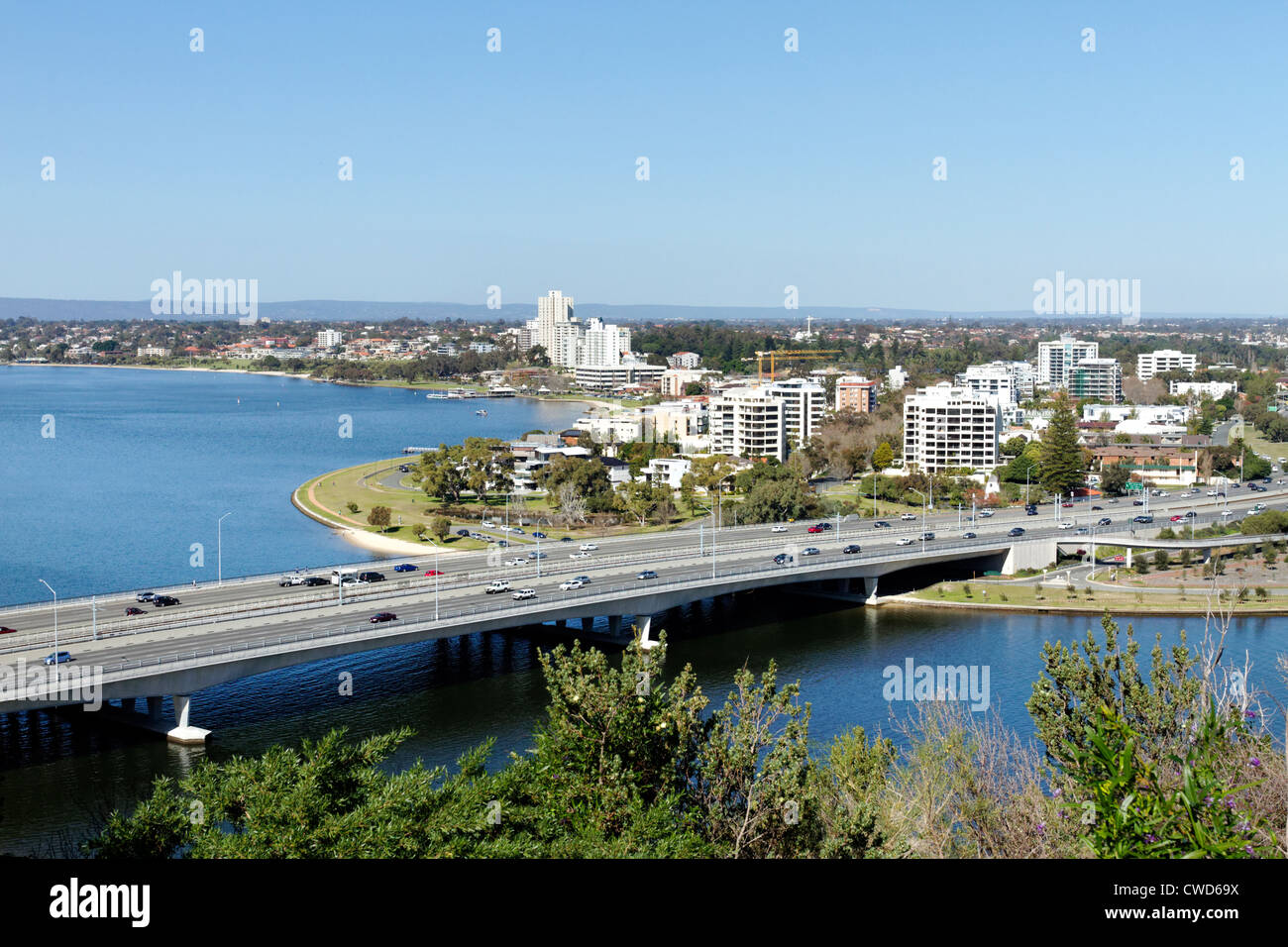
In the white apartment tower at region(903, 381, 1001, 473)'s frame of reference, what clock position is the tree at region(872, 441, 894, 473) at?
The tree is roughly at 2 o'clock from the white apartment tower.

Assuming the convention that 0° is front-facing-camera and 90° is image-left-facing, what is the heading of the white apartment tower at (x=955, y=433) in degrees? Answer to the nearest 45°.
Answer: approximately 0°
